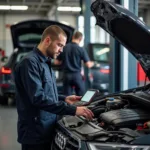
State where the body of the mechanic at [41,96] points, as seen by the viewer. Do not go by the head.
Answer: to the viewer's right

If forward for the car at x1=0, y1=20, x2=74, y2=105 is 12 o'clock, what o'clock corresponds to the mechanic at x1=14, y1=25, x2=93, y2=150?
The mechanic is roughly at 6 o'clock from the car.

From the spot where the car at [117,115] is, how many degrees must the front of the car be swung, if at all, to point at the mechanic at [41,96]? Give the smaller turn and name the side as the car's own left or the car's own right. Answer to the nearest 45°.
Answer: approximately 45° to the car's own right

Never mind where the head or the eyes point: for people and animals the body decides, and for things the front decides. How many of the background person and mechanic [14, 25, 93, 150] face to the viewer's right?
1

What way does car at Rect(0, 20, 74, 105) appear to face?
away from the camera

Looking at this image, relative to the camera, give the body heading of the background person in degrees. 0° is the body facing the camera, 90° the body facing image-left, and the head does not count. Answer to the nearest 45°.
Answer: approximately 180°

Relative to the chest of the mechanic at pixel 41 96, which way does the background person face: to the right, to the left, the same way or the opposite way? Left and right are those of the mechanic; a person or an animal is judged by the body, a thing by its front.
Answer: to the left

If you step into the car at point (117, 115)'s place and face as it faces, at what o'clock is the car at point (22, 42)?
the car at point (22, 42) is roughly at 4 o'clock from the car at point (117, 115).
